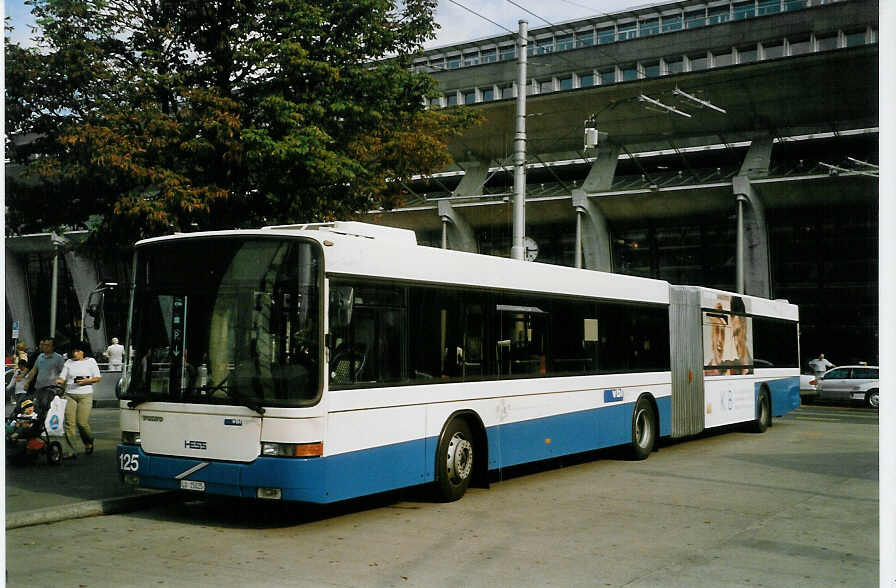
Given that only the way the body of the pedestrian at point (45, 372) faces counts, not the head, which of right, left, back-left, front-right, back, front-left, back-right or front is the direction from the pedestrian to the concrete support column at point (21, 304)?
back-right

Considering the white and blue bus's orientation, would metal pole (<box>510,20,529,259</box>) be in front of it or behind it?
behind

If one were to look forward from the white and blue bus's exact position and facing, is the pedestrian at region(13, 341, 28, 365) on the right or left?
on its right

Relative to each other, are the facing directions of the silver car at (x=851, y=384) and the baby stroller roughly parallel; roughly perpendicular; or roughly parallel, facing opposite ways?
roughly perpendicular

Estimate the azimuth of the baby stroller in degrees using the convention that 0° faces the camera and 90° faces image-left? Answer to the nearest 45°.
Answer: approximately 45°
